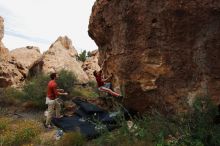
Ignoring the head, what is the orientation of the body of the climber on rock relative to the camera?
to the viewer's right

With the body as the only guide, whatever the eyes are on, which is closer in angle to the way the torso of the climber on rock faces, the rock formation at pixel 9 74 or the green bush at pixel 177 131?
the green bush

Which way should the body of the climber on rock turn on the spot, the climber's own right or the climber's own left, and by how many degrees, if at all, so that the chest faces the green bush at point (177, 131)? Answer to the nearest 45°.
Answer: approximately 45° to the climber's own right

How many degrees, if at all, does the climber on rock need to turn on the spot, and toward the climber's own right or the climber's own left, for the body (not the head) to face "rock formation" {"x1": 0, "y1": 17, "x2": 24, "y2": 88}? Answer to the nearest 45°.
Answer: approximately 135° to the climber's own left

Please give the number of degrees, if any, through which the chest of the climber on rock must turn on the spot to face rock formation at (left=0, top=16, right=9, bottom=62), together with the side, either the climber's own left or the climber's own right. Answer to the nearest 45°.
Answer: approximately 135° to the climber's own left

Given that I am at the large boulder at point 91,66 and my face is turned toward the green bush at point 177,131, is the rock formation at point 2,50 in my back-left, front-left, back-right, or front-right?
back-right
